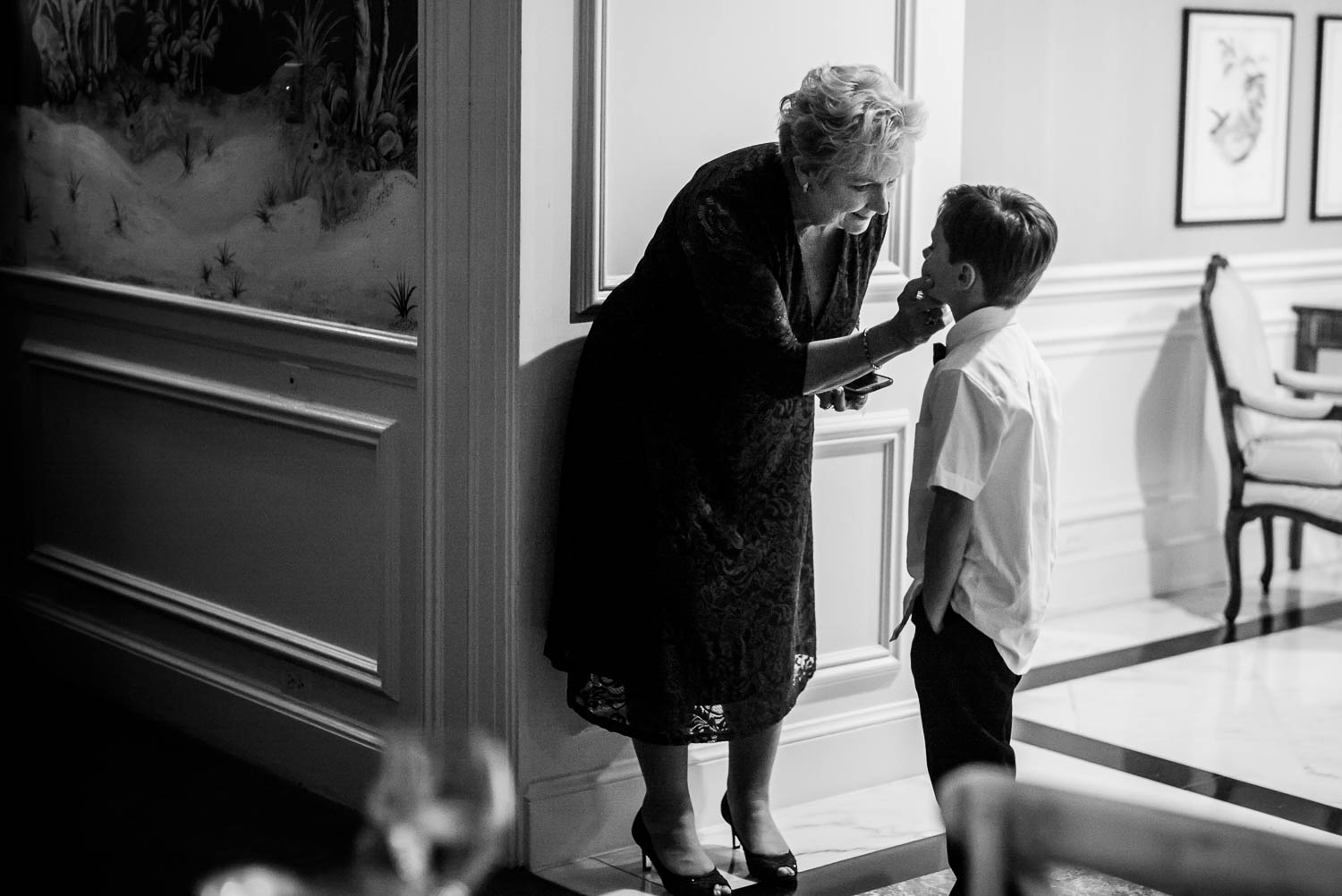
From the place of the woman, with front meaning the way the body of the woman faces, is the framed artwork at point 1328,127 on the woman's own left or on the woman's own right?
on the woman's own left

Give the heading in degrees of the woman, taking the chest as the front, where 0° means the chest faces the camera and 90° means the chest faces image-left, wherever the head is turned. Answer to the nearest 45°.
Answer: approximately 315°

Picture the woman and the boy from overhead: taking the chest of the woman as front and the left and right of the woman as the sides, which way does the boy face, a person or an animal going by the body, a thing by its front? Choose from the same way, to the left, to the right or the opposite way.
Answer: the opposite way

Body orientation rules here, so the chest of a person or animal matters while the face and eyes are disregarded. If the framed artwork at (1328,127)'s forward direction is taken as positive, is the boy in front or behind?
in front

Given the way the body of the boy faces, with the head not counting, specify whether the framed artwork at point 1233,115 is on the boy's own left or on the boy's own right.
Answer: on the boy's own right

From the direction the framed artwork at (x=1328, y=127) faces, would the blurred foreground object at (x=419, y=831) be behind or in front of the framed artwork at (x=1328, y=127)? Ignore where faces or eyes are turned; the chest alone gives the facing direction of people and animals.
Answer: in front

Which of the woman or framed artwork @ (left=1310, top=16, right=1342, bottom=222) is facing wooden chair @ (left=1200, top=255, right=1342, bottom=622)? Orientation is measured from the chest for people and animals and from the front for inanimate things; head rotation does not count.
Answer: the framed artwork

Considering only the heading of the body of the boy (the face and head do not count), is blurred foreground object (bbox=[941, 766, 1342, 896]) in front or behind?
behind

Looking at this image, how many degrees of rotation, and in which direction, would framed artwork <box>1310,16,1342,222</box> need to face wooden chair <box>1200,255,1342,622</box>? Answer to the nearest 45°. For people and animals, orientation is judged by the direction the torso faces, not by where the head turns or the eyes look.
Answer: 0° — it already faces it

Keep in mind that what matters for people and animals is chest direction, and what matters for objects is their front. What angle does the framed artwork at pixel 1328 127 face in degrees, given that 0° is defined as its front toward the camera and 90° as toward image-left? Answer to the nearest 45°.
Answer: approximately 0°

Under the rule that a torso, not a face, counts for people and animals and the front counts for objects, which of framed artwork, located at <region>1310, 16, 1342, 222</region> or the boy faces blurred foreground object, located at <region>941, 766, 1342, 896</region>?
the framed artwork

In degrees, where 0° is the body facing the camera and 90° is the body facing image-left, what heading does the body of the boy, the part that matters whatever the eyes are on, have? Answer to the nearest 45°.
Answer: approximately 135°
